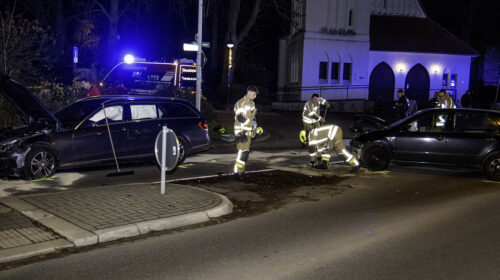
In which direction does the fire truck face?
to the viewer's left

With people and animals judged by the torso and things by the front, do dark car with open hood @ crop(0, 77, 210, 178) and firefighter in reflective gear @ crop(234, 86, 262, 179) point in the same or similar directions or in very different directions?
very different directions

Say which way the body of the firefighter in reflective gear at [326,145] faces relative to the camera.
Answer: to the viewer's left

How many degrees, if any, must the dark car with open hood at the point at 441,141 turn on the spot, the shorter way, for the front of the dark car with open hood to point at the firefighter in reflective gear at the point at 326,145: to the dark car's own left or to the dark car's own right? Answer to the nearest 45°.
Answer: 0° — it already faces them

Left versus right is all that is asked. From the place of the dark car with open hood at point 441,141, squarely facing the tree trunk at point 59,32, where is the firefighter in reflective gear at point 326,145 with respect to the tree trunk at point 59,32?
left

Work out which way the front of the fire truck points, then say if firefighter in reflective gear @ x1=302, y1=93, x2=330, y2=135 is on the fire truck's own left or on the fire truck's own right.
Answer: on the fire truck's own left

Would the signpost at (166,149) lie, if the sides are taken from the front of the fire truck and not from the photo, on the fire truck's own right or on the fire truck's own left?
on the fire truck's own left

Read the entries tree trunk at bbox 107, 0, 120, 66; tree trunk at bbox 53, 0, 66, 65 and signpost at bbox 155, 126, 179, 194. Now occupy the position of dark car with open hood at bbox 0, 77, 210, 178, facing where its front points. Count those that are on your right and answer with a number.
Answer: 2

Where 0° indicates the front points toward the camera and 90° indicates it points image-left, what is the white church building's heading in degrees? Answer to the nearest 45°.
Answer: approximately 0°

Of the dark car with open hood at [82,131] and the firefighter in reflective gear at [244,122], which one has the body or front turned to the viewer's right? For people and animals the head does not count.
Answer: the firefighter in reflective gear

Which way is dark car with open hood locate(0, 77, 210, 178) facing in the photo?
to the viewer's left

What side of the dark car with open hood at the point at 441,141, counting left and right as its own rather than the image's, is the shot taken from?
left
